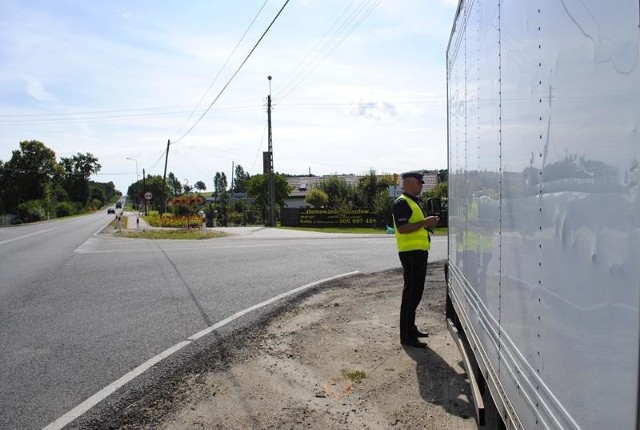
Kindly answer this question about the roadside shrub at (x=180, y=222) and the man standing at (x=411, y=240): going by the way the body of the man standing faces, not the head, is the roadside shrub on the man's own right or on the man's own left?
on the man's own left

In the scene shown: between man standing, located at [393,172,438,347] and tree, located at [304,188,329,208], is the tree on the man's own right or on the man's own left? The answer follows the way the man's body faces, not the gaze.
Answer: on the man's own left

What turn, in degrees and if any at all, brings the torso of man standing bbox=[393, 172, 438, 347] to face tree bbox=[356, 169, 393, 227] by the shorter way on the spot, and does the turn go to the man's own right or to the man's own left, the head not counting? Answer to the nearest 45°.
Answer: approximately 90° to the man's own left

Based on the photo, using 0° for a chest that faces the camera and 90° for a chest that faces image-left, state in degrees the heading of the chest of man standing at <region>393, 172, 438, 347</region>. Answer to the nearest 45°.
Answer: approximately 270°

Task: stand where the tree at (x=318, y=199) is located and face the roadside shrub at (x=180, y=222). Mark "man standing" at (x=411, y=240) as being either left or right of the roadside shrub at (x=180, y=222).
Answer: left

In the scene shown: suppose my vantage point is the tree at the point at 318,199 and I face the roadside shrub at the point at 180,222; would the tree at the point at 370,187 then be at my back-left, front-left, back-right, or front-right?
back-left
